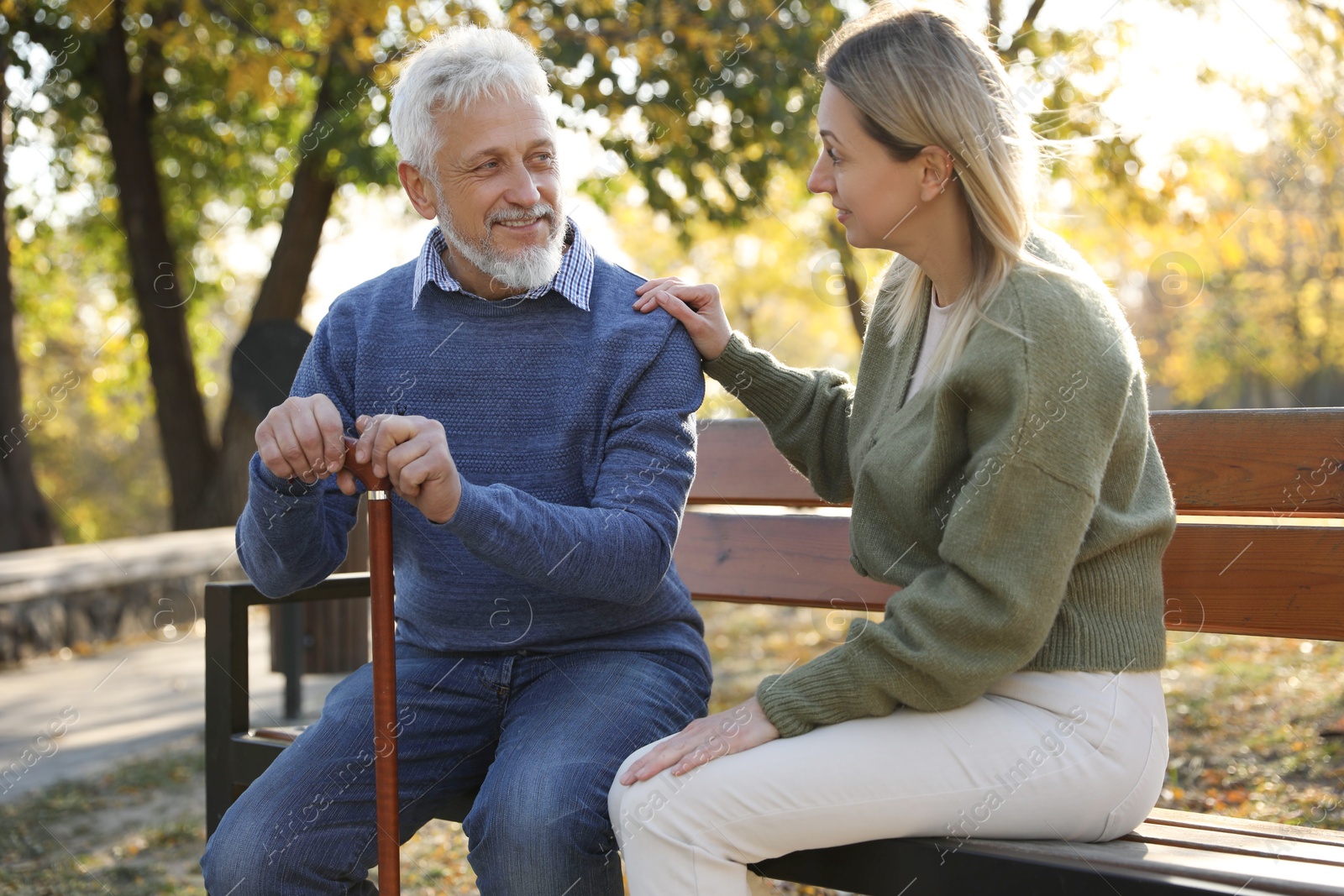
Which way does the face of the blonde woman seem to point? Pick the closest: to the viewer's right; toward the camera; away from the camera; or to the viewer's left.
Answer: to the viewer's left

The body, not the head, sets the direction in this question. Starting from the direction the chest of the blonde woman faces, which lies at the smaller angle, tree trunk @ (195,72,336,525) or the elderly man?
the elderly man

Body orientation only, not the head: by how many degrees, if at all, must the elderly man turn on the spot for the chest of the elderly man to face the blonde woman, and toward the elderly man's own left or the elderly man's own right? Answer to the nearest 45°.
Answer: approximately 45° to the elderly man's own left

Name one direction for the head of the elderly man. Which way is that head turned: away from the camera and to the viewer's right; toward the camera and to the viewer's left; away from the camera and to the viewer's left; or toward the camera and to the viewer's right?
toward the camera and to the viewer's right

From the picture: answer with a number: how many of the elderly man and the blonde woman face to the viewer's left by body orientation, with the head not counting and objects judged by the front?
1

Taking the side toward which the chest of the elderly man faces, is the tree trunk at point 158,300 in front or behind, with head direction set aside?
behind

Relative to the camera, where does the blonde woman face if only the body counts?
to the viewer's left

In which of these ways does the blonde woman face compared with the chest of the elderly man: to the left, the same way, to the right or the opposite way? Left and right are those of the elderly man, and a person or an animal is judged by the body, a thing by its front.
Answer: to the right

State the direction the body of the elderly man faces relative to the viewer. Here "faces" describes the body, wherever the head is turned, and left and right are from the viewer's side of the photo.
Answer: facing the viewer

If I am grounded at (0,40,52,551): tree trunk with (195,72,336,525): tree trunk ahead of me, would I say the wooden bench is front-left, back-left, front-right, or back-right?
front-right

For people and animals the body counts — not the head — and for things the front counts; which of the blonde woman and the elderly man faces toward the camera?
the elderly man
